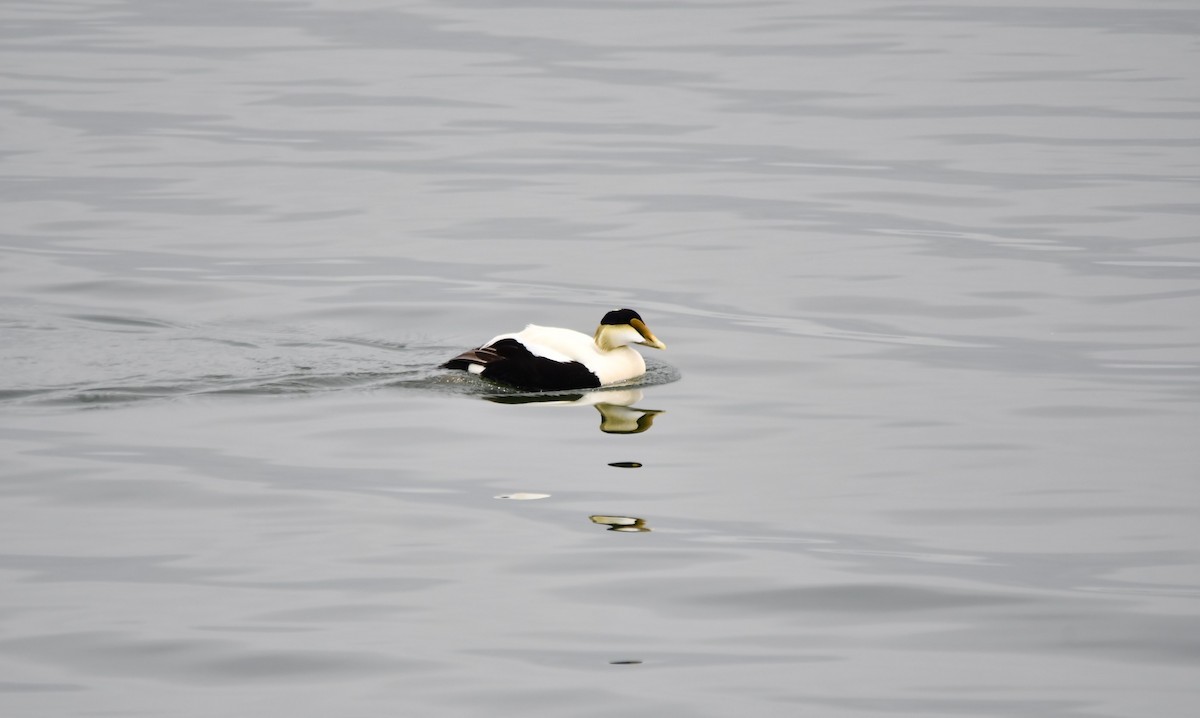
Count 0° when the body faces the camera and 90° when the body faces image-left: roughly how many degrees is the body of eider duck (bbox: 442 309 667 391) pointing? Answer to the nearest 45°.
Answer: approximately 270°
